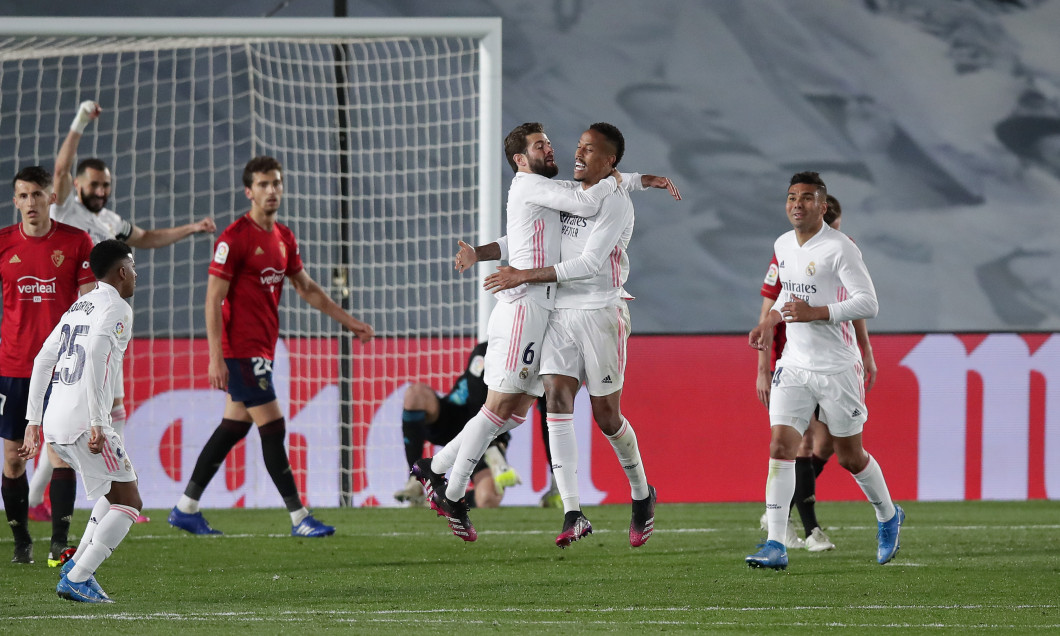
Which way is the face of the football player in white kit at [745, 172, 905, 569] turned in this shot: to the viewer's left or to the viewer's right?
to the viewer's left

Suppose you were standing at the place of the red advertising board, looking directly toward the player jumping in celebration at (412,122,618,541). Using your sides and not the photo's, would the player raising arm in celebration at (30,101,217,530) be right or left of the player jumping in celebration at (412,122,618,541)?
right

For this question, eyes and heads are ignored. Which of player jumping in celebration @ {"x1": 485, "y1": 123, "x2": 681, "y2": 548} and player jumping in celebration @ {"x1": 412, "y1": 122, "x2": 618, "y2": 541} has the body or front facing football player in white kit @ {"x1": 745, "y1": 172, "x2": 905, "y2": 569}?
player jumping in celebration @ {"x1": 412, "y1": 122, "x2": 618, "y2": 541}

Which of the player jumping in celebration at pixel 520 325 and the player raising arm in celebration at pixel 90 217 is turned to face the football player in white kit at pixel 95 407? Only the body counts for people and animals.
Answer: the player raising arm in celebration at pixel 90 217

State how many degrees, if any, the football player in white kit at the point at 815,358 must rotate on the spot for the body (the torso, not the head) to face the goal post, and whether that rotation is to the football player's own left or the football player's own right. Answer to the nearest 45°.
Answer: approximately 90° to the football player's own right

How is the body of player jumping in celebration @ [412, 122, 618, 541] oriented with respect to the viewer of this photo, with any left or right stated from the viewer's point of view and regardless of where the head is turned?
facing to the right of the viewer

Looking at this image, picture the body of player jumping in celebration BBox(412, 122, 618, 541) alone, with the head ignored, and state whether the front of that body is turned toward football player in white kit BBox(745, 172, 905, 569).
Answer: yes

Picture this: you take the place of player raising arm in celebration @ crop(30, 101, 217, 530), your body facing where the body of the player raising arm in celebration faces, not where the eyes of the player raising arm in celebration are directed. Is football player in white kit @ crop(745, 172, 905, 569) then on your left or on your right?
on your left

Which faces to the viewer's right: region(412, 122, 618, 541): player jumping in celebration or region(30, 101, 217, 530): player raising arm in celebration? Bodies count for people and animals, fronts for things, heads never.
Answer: region(412, 122, 618, 541): player jumping in celebration
